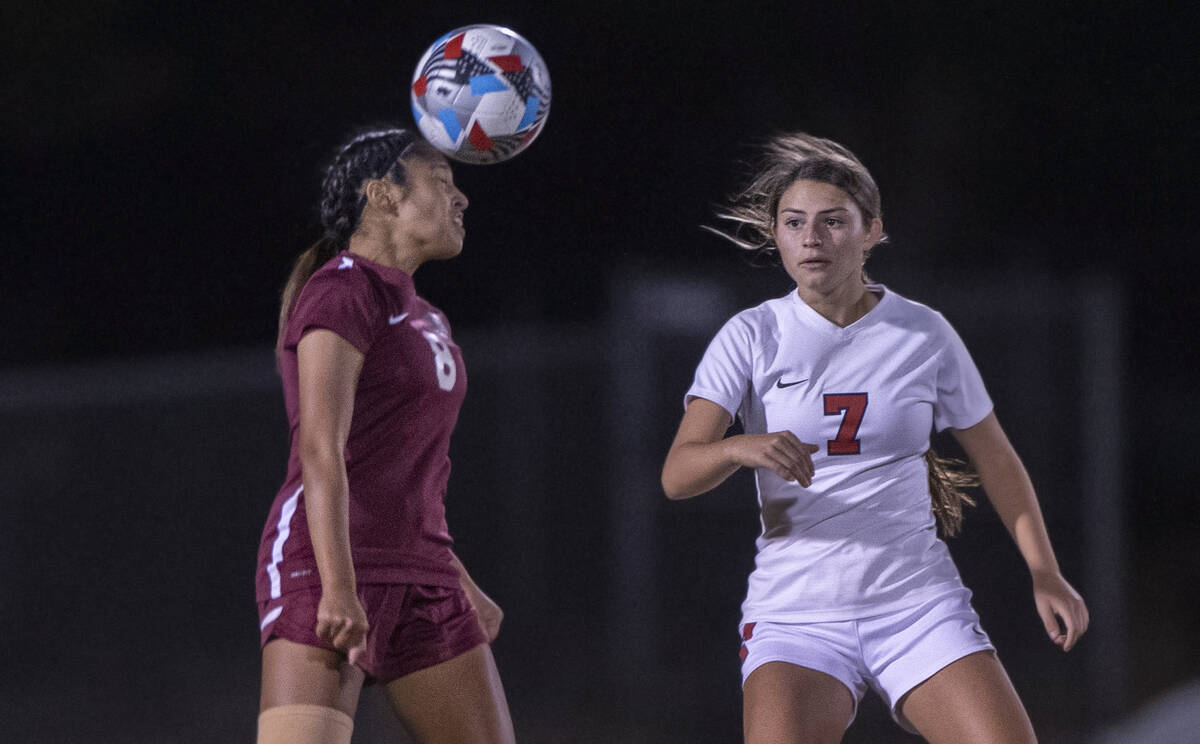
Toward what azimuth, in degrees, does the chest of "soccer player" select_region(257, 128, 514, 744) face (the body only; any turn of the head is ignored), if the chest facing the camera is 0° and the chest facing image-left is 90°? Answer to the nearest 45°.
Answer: approximately 315°

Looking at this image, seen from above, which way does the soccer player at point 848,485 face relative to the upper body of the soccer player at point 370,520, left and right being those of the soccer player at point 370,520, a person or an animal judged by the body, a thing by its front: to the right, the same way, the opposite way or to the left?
to the right

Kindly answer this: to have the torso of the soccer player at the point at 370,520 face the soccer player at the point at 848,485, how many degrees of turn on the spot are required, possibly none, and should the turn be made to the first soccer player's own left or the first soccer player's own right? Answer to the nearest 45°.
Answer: approximately 45° to the first soccer player's own left

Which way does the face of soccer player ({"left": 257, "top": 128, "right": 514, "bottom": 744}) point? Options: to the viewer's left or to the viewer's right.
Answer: to the viewer's right

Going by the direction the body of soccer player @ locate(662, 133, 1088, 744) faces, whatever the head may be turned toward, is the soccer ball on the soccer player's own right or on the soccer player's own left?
on the soccer player's own right

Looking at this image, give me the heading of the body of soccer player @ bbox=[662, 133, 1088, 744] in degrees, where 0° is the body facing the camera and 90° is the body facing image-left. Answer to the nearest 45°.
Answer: approximately 0°
